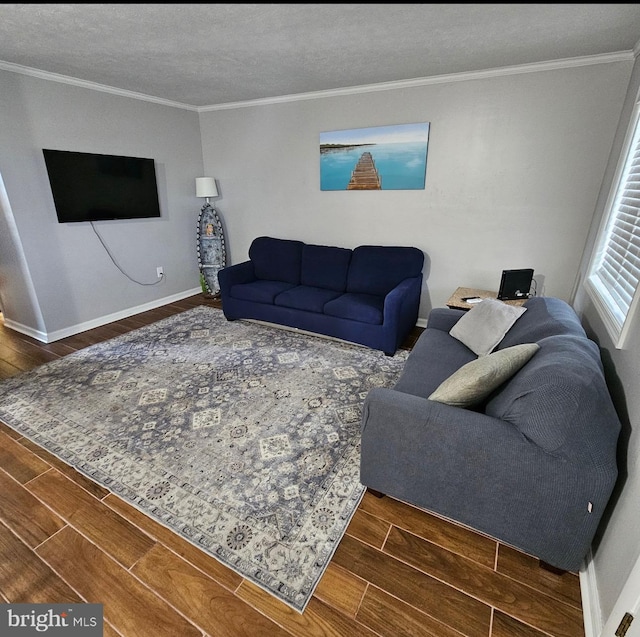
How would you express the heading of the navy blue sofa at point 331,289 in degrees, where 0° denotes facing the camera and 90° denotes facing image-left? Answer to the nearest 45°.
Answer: approximately 45°

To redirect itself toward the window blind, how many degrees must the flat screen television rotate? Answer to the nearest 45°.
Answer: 0° — it already faces it

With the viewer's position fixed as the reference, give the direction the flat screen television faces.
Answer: facing the viewer and to the right of the viewer

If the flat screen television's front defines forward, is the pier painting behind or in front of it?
in front

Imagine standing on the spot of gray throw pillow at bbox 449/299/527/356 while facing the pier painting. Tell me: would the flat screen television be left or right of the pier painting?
left

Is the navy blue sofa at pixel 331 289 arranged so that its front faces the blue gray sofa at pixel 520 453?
no

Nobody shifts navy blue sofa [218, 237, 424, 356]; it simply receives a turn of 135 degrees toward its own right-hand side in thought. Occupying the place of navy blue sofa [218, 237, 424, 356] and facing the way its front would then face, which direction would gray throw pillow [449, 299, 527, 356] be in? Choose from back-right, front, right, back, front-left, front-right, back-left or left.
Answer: back-right

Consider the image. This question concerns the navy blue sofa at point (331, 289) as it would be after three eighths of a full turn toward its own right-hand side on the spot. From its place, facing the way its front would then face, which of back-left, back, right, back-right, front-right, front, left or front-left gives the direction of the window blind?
back-right

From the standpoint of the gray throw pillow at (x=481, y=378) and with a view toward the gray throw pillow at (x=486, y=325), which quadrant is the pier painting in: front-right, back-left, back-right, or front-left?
front-left

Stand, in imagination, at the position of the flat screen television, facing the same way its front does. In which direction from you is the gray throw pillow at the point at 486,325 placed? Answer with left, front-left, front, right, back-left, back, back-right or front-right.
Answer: front

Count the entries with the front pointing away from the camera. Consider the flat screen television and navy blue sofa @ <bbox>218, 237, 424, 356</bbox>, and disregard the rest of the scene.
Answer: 0

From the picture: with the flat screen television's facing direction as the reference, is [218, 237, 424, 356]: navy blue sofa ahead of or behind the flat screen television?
ahead

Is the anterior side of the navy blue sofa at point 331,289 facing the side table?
no

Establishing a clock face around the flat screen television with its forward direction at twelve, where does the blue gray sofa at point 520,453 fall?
The blue gray sofa is roughly at 1 o'clock from the flat screen television.

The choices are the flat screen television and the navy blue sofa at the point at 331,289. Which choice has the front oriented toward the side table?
the flat screen television

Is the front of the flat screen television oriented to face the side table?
yes
